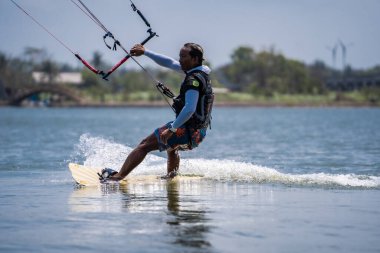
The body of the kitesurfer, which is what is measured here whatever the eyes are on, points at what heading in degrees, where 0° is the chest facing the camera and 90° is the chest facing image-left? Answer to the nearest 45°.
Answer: approximately 90°
